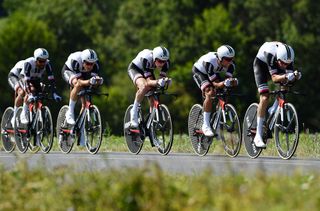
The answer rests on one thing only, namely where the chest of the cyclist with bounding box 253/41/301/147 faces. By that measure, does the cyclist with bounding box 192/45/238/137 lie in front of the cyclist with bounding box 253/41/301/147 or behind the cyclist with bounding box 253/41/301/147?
behind

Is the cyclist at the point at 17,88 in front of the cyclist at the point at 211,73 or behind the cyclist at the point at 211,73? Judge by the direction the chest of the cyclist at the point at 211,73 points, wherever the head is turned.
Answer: behind

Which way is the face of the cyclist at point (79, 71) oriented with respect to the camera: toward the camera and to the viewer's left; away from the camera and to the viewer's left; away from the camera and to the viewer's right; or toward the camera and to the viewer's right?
toward the camera and to the viewer's right

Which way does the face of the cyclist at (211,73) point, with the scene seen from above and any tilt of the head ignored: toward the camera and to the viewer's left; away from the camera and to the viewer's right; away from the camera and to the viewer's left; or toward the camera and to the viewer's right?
toward the camera and to the viewer's right

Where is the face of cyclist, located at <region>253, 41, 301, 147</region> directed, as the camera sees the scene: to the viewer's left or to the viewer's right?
to the viewer's right

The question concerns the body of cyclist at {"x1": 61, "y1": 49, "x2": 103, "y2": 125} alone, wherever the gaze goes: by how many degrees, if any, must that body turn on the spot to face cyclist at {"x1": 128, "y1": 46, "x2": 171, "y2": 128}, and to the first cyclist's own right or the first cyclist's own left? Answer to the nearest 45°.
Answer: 0° — they already face them
